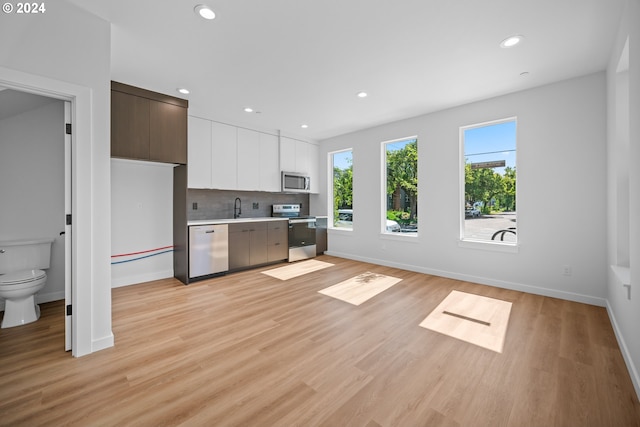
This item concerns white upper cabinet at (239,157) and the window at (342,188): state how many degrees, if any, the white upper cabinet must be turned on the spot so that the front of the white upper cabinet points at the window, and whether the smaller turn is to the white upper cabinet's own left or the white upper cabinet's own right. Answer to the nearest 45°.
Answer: approximately 45° to the white upper cabinet's own left

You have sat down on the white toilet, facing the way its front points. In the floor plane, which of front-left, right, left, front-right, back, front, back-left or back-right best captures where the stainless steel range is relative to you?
left

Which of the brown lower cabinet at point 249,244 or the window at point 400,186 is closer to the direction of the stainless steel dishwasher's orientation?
the window

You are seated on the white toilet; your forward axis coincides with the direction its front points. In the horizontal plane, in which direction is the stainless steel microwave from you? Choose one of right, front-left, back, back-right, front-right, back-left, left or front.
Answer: left

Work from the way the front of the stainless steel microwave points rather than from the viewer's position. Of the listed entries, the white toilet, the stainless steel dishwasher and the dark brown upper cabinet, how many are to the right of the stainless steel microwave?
3

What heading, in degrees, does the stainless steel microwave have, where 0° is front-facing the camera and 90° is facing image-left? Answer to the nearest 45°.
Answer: approximately 315°

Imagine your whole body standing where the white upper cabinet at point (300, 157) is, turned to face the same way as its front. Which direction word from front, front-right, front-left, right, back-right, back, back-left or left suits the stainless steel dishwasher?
right

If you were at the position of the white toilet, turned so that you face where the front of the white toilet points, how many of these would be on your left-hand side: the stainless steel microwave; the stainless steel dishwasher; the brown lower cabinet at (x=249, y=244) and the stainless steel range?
4

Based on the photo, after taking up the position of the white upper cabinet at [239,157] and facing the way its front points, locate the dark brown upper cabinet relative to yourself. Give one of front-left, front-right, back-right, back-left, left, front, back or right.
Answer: right
